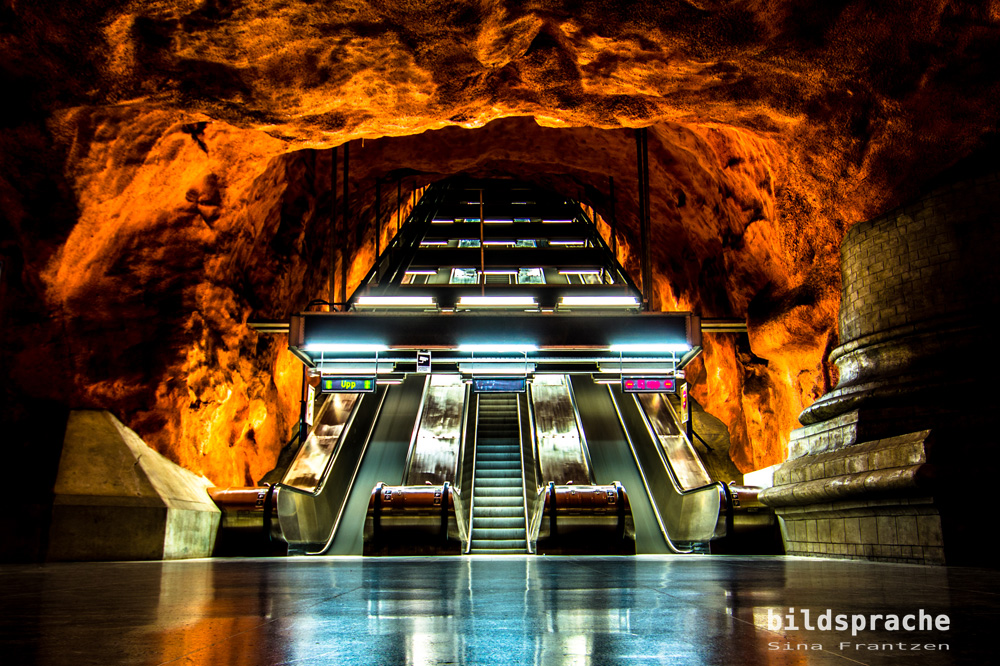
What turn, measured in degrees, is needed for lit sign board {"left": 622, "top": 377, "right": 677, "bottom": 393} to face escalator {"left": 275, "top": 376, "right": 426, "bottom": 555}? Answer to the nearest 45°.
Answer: approximately 90° to its right

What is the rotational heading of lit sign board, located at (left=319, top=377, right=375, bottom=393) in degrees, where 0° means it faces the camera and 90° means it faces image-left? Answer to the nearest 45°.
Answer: approximately 0°

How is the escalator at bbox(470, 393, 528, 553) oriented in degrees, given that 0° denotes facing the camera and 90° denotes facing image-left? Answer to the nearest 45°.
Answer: approximately 0°

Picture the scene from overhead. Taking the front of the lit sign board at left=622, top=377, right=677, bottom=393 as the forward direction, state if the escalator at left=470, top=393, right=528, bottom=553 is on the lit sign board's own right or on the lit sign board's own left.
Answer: on the lit sign board's own right
